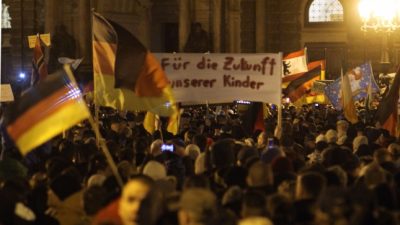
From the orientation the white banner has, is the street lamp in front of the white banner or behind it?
behind

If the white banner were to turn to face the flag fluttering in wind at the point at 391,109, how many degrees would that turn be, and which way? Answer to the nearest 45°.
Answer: approximately 135° to its left

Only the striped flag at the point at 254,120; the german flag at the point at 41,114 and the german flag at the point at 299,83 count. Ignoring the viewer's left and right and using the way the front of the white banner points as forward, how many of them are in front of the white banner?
1

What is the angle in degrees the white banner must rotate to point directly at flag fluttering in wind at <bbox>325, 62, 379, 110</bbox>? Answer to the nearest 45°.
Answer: approximately 135° to its left

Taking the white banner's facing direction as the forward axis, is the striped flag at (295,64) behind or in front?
behind

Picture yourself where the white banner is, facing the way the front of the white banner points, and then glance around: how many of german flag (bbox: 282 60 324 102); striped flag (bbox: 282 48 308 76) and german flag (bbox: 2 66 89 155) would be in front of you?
1

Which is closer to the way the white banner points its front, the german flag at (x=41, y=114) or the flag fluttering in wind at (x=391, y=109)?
the german flag

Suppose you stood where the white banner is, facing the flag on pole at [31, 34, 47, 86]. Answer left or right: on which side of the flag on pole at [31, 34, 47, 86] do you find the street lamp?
right

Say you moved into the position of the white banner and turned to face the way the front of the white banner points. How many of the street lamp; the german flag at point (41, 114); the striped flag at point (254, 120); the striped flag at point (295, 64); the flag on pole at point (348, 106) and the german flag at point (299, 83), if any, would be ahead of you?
1

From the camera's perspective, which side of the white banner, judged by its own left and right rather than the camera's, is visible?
front
